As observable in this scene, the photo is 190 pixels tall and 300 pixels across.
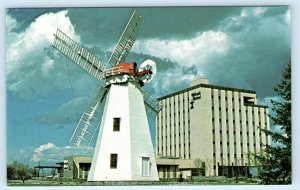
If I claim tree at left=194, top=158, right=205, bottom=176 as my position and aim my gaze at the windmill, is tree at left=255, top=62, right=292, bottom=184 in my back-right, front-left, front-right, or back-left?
front-left

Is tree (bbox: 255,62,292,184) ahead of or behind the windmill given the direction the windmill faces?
behind
